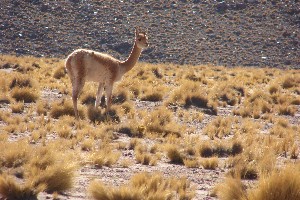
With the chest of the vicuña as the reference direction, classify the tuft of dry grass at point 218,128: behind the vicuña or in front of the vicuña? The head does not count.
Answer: in front

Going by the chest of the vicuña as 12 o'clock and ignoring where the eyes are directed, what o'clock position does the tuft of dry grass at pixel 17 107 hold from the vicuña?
The tuft of dry grass is roughly at 6 o'clock from the vicuña.

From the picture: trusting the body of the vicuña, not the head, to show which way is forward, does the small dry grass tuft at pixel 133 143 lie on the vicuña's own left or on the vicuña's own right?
on the vicuña's own right

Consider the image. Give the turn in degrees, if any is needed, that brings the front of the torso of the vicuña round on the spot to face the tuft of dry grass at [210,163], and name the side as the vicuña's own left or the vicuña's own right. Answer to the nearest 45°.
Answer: approximately 45° to the vicuña's own right

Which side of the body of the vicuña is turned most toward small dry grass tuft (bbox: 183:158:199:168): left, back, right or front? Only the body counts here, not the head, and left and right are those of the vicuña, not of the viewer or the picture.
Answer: right

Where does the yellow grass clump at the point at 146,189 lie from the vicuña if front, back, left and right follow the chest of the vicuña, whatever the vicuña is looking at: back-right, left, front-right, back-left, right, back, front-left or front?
right

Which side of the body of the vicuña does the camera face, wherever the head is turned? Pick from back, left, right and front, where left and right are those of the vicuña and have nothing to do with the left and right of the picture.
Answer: right

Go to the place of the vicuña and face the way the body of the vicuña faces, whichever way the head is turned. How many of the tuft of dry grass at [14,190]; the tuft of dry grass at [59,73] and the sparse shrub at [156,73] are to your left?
2

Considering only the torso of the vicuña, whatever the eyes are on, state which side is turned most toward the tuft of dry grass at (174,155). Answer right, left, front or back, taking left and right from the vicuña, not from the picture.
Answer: right

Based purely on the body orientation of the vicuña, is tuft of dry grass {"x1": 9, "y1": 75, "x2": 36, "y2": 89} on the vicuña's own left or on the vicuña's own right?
on the vicuña's own left

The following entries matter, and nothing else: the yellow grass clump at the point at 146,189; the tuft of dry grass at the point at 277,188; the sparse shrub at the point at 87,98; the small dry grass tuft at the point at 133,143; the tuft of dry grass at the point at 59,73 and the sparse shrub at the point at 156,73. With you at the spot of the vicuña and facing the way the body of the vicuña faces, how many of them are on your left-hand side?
3

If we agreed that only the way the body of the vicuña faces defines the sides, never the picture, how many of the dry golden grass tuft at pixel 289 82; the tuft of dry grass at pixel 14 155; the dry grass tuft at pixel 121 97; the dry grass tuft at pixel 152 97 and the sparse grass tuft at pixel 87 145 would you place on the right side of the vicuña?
2
